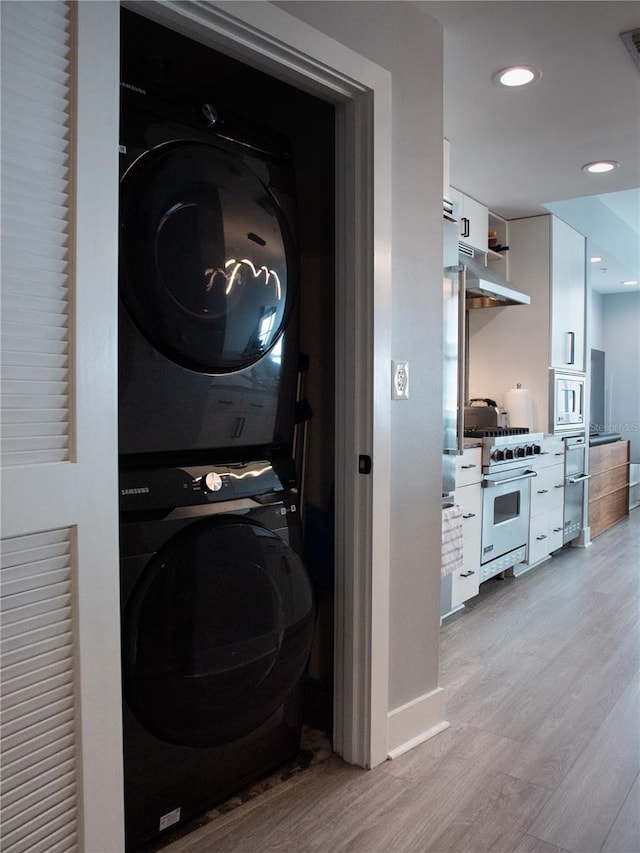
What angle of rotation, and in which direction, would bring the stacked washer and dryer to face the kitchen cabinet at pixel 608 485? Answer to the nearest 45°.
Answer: approximately 90° to its left

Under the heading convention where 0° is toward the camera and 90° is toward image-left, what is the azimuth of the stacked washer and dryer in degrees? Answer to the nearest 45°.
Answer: approximately 315°
